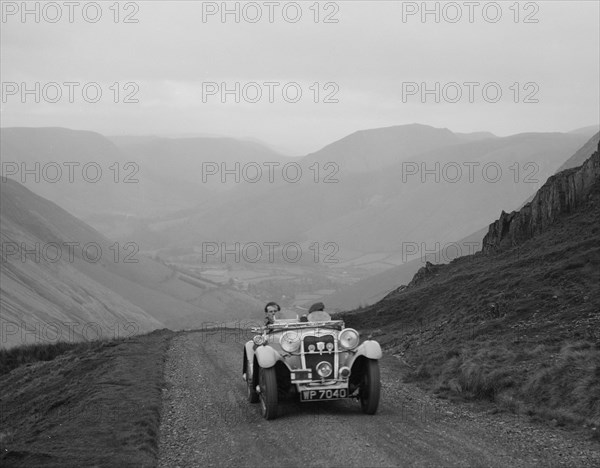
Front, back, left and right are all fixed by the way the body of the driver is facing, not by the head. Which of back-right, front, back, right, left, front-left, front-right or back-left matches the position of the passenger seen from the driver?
front-left

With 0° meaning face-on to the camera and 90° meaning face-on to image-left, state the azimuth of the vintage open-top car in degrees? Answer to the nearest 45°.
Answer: approximately 0°

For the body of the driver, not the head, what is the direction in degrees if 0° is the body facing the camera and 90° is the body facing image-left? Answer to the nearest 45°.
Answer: approximately 0°
